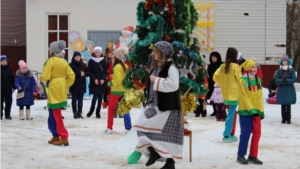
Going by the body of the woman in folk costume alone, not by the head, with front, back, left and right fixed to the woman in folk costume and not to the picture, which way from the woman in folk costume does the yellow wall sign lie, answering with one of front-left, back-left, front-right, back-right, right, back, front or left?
right

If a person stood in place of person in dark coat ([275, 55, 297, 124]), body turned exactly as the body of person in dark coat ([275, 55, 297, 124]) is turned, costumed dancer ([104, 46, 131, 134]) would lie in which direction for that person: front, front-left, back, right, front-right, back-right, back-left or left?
front-right

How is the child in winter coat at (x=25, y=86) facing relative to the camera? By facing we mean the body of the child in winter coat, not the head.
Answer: toward the camera

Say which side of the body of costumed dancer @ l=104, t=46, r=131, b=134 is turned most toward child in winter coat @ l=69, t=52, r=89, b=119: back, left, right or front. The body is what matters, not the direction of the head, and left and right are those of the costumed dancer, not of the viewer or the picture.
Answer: right

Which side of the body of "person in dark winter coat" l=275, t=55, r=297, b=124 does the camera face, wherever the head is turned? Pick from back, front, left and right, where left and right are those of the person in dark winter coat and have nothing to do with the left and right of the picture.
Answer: front

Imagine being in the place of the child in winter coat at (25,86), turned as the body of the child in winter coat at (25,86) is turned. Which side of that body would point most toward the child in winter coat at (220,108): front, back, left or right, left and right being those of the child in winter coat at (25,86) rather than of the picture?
left

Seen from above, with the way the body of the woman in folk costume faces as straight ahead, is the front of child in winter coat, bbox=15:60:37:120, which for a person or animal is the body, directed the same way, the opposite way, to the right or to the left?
to the left

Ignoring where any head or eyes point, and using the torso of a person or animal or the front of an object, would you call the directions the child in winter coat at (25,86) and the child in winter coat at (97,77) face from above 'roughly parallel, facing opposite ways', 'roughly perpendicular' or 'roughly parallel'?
roughly parallel

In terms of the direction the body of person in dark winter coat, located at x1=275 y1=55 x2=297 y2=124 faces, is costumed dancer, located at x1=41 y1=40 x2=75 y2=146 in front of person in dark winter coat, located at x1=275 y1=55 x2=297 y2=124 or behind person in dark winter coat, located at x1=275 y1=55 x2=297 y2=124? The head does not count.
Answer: in front

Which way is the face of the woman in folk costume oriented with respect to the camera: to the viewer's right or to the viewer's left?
to the viewer's left
